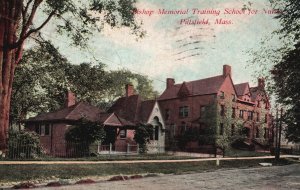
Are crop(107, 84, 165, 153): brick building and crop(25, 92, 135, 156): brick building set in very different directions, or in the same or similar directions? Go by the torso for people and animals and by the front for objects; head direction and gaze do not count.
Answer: same or similar directions

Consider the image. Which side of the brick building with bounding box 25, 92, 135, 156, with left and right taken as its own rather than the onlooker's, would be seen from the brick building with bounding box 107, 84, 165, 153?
left

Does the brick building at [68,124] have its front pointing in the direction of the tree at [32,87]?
no

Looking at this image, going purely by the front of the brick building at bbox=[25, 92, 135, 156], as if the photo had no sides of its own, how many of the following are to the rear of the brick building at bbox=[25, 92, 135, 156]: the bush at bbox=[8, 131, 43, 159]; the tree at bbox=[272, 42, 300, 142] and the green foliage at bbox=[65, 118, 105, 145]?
0

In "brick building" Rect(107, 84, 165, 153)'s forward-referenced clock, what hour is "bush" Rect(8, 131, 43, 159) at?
The bush is roughly at 2 o'clock from the brick building.

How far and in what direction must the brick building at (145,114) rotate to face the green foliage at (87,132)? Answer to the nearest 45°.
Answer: approximately 45° to its right

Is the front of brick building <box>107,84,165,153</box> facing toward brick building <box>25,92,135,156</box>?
no

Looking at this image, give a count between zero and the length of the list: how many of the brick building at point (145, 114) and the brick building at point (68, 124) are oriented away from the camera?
0

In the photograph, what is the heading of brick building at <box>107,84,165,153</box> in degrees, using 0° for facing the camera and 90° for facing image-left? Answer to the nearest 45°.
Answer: approximately 315°

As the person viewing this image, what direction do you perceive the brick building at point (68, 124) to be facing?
facing the viewer and to the right of the viewer

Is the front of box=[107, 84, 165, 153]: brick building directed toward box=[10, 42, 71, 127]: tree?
no

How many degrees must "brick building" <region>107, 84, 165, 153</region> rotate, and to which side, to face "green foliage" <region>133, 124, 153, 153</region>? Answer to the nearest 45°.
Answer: approximately 45° to its right

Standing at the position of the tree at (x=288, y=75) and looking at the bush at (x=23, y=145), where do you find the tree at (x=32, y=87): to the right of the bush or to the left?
right
